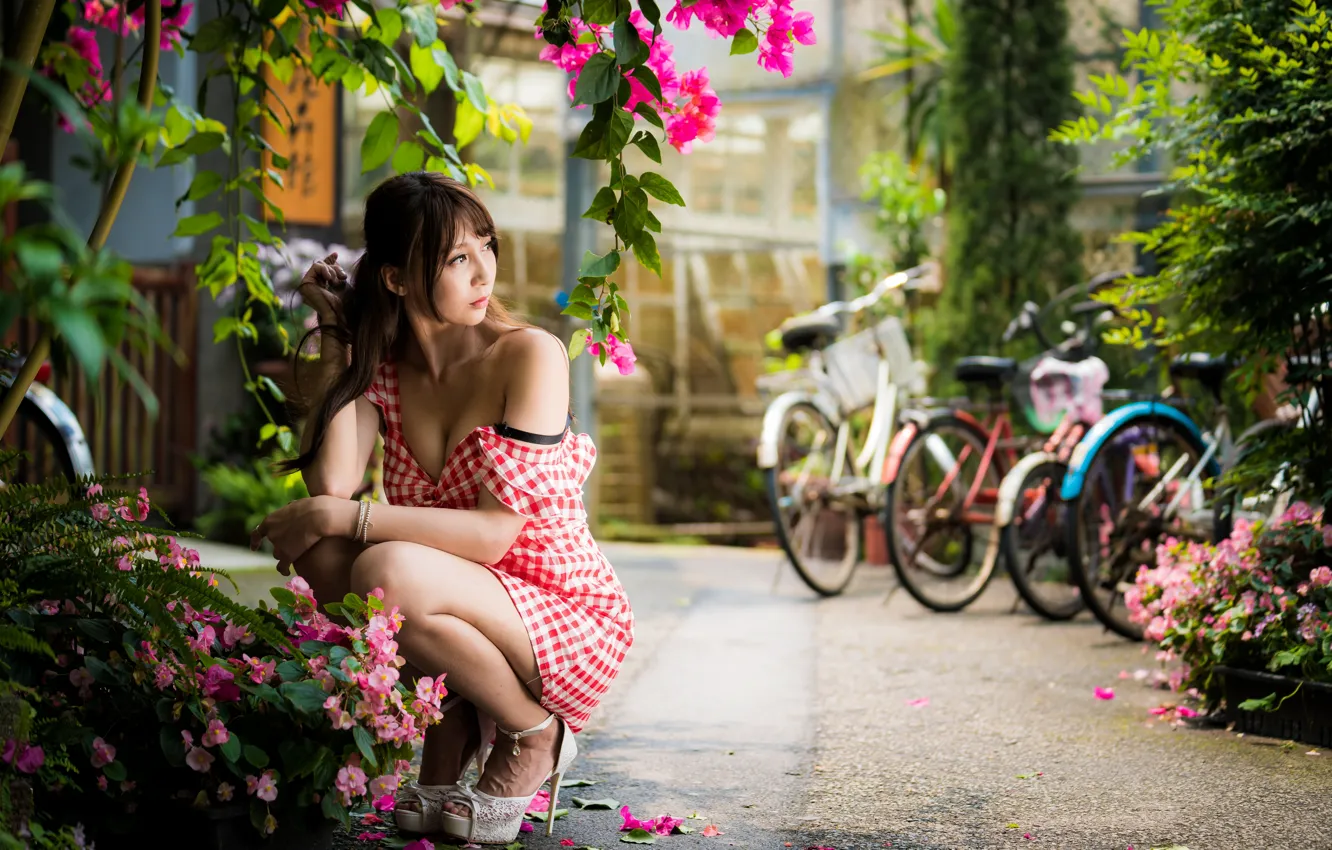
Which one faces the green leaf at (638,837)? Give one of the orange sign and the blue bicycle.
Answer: the orange sign

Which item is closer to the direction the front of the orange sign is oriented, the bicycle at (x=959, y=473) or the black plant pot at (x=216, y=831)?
the black plant pot

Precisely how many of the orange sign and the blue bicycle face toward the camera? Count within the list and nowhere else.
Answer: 1

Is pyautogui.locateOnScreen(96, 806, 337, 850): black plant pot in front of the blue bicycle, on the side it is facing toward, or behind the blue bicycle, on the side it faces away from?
behind

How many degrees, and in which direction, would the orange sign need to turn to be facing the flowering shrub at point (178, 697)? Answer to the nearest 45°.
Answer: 0° — it already faces it

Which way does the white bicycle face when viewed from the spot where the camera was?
facing away from the viewer and to the right of the viewer

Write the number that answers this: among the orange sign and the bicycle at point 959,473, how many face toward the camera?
1

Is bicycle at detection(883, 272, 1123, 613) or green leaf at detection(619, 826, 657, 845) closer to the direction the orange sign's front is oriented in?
the green leaf

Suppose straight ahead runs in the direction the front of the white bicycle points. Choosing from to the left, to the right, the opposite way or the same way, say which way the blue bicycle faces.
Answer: the same way

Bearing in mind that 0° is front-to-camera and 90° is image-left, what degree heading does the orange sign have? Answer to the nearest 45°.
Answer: approximately 0°

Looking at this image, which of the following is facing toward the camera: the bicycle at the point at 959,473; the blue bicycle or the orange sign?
the orange sign

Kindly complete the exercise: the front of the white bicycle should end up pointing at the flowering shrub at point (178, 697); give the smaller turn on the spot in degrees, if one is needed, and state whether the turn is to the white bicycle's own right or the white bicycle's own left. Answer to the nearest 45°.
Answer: approximately 135° to the white bicycle's own right

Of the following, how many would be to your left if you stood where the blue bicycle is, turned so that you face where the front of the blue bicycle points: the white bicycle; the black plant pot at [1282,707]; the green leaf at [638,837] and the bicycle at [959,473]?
2

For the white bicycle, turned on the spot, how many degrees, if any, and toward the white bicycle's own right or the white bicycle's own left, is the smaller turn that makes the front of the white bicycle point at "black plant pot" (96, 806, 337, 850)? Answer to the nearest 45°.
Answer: approximately 135° to the white bicycle's own right

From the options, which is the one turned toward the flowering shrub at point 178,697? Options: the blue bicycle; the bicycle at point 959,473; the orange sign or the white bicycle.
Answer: the orange sign

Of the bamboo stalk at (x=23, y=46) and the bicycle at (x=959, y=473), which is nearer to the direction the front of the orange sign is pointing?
the bamboo stalk

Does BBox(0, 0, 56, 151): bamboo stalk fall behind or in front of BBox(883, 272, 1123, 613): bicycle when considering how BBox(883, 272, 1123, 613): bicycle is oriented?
behind

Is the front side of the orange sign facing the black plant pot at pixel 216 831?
yes

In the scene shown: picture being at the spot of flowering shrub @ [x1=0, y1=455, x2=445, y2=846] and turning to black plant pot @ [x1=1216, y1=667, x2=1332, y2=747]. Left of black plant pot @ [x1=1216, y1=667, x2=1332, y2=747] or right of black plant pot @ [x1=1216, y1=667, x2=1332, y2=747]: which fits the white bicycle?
left
